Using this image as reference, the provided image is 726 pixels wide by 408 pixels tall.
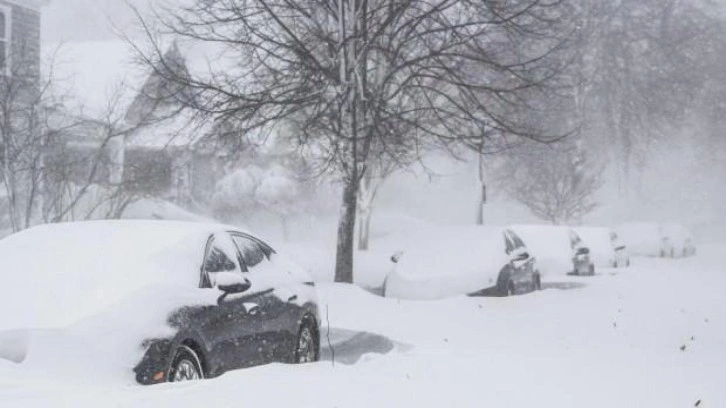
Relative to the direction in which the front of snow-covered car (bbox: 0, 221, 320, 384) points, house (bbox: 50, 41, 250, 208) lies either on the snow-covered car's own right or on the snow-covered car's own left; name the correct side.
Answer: on the snow-covered car's own right

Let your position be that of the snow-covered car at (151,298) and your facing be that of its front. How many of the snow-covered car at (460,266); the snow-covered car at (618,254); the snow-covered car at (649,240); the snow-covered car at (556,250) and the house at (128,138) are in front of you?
0

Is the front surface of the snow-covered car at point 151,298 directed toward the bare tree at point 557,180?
no

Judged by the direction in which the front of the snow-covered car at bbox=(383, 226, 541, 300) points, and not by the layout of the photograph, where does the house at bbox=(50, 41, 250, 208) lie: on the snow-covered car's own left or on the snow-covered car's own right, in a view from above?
on the snow-covered car's own right

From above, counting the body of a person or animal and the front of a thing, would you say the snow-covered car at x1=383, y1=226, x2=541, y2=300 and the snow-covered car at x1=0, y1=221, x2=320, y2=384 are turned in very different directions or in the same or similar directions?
same or similar directions

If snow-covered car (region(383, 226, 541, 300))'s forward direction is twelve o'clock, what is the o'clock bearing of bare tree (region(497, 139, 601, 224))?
The bare tree is roughly at 5 o'clock from the snow-covered car.

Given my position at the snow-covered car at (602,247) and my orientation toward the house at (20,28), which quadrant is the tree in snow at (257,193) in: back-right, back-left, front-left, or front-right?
front-right

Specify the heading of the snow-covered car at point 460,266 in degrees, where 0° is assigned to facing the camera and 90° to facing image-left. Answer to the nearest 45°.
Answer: approximately 45°

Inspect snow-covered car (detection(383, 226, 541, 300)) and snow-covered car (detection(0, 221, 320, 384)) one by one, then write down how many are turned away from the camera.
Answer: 0

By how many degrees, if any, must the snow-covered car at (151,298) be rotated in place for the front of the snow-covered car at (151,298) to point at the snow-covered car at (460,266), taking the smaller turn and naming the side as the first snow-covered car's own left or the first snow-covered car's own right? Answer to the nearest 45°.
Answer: approximately 180°

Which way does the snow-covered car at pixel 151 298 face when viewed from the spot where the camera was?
facing the viewer and to the left of the viewer

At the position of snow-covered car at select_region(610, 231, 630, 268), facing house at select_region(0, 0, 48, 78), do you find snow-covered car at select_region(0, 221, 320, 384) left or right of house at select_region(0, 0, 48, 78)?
left

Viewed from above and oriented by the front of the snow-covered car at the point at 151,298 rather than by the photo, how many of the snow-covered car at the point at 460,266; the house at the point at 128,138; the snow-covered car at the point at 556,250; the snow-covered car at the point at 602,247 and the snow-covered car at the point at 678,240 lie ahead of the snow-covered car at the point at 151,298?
0
